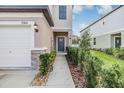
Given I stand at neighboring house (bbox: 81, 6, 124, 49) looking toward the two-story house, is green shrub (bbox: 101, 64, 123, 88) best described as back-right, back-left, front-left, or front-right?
front-left

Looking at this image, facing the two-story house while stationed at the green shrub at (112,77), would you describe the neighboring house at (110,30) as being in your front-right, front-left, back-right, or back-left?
front-right

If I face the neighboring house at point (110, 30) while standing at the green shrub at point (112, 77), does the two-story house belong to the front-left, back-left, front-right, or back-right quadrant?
front-left

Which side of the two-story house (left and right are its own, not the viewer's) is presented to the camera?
front

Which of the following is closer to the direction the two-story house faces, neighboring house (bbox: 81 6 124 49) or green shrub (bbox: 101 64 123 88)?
the green shrub

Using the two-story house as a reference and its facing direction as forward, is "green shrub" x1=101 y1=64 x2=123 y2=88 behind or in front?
in front
